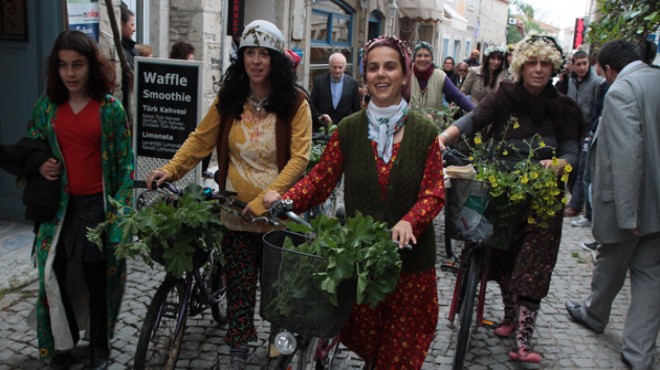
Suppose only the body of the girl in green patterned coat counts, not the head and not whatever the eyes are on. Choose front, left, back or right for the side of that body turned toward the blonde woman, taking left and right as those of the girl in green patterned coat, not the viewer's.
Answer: left

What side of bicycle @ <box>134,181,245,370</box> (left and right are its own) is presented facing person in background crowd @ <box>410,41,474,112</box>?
back

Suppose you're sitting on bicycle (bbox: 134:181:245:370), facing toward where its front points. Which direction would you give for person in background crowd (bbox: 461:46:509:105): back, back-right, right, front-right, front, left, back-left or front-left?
back

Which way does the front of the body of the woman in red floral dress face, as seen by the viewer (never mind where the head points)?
toward the camera

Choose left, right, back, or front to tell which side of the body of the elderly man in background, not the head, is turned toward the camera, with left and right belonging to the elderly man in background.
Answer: front

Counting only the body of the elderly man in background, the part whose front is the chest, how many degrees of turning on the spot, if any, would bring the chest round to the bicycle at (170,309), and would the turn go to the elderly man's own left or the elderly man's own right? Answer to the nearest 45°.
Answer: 0° — they already face it

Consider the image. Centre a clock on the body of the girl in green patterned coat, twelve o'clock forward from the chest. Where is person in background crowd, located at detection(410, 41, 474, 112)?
The person in background crowd is roughly at 8 o'clock from the girl in green patterned coat.

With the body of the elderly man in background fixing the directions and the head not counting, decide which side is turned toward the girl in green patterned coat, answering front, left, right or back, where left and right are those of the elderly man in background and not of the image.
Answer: front

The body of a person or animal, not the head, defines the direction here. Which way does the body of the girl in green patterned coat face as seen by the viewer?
toward the camera

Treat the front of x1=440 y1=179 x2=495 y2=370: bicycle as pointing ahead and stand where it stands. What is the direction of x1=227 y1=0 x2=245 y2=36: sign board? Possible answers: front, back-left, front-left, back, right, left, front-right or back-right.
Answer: back-right
